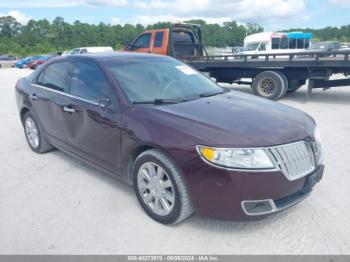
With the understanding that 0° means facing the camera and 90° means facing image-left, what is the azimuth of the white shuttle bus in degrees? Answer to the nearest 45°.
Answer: approximately 45°

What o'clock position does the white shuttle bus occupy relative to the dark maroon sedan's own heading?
The white shuttle bus is roughly at 8 o'clock from the dark maroon sedan.

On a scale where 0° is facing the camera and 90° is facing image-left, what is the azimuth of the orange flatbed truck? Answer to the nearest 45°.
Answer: approximately 135°

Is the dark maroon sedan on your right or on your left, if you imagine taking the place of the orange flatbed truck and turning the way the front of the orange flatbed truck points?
on your left

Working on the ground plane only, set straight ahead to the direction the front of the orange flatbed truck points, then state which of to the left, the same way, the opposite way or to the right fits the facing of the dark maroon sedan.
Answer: the opposite way

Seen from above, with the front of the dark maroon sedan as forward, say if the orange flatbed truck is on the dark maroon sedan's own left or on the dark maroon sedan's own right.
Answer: on the dark maroon sedan's own left

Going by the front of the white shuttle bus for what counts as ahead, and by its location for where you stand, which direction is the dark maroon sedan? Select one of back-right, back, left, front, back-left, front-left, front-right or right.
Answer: front-left

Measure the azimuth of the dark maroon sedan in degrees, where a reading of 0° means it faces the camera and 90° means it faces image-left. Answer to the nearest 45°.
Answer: approximately 315°
